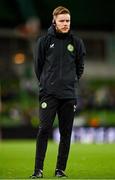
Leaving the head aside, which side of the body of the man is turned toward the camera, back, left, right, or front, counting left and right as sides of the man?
front
